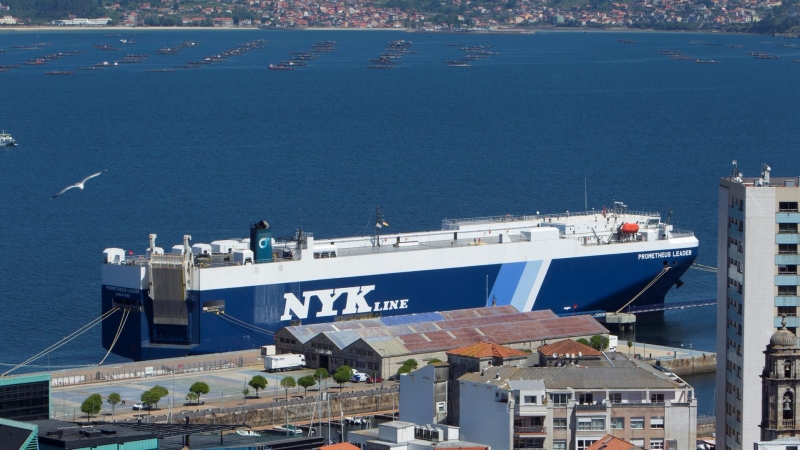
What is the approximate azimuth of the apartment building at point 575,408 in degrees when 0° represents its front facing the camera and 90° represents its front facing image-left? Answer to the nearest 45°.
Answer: approximately 0°

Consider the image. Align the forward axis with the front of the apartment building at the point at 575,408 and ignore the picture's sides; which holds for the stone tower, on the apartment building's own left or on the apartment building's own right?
on the apartment building's own left

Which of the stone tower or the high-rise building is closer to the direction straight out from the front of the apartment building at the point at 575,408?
the stone tower

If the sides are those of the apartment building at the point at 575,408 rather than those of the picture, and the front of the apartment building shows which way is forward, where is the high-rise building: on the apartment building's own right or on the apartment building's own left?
on the apartment building's own left
